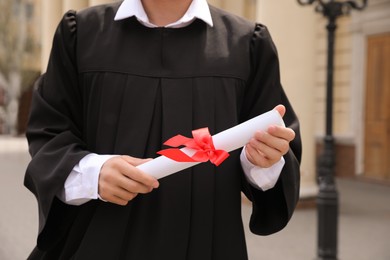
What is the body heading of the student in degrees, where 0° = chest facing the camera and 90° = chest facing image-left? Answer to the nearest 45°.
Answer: approximately 0°

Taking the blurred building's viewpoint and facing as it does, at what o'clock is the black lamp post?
The black lamp post is roughly at 11 o'clock from the blurred building.

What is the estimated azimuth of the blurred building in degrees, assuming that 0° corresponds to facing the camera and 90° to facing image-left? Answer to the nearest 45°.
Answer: approximately 45°

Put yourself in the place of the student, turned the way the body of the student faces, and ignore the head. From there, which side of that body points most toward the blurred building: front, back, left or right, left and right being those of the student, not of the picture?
back

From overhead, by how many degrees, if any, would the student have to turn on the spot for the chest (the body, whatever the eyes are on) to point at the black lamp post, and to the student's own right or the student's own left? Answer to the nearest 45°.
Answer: approximately 135° to the student's own left
